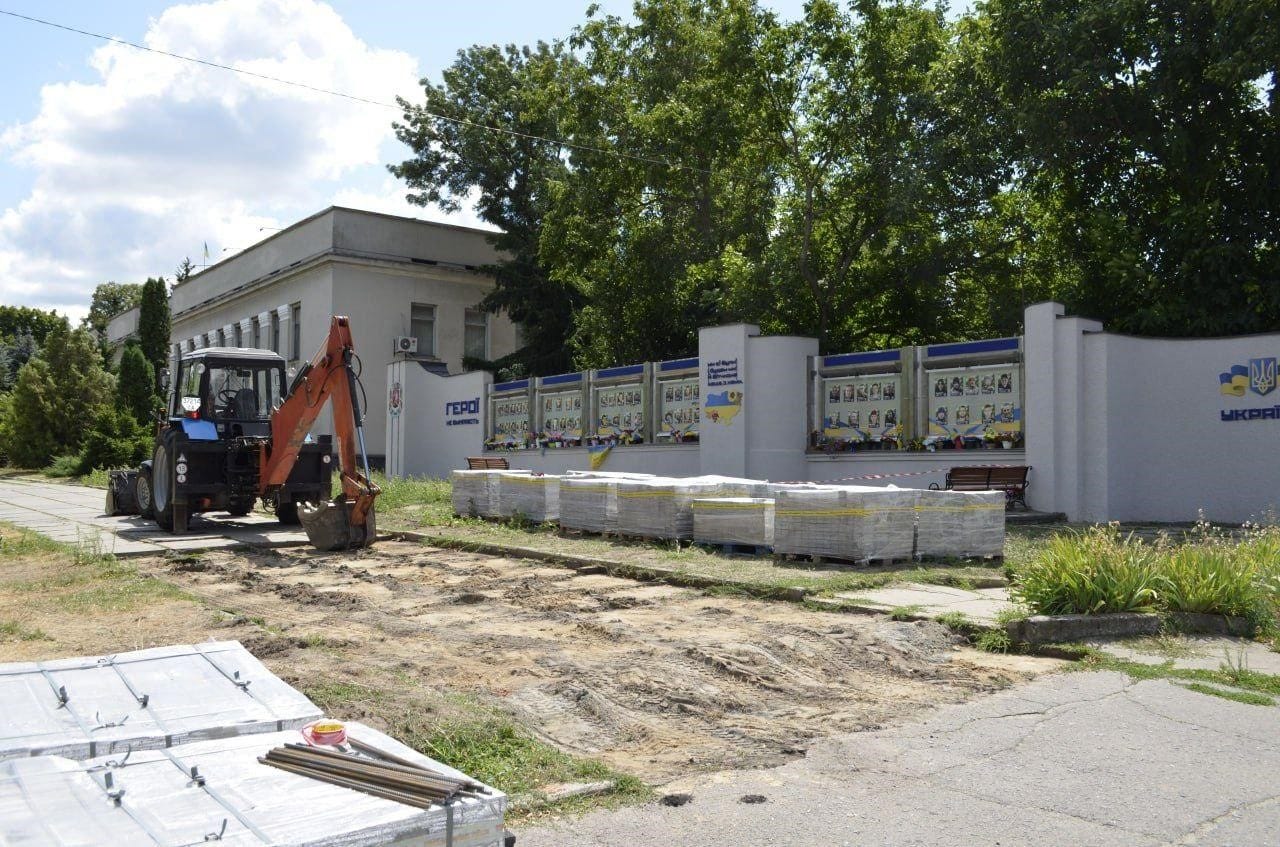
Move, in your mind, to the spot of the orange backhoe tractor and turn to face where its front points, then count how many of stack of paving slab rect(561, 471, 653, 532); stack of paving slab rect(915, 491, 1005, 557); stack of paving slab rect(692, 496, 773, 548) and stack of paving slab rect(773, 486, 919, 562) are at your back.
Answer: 4

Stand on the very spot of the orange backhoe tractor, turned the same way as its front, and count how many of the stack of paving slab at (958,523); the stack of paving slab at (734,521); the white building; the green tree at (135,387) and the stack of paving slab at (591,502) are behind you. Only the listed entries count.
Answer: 3

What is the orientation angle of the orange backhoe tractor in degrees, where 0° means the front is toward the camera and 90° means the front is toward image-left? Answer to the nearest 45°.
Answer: approximately 135°

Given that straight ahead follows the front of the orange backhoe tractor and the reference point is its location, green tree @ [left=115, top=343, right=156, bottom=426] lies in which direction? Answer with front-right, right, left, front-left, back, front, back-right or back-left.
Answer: front-right

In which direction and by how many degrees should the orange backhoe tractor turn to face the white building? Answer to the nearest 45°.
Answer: approximately 45° to its right

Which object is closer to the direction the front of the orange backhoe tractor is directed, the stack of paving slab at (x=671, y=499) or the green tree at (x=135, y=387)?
the green tree

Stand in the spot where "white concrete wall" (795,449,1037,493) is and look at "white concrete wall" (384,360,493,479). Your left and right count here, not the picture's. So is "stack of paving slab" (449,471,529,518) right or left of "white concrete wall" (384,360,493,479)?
left

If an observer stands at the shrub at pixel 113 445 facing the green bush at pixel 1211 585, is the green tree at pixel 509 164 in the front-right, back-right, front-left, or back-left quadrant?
front-left

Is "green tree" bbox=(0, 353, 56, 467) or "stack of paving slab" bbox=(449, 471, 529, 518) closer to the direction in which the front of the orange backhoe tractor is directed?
the green tree
